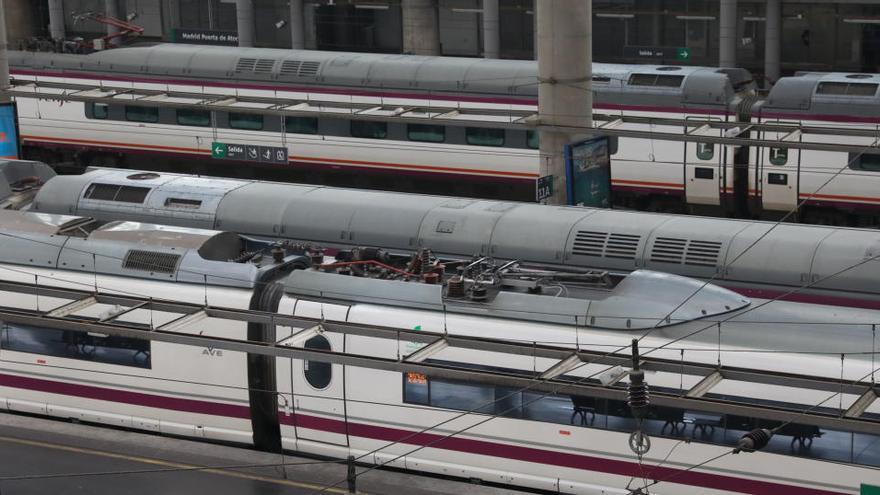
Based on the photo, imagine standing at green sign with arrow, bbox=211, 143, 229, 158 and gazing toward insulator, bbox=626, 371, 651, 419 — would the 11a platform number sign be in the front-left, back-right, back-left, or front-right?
front-left

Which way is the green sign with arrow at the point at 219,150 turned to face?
toward the camera

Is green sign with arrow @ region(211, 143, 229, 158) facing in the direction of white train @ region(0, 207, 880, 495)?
yes

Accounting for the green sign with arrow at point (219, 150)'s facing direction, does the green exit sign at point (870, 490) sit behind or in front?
in front

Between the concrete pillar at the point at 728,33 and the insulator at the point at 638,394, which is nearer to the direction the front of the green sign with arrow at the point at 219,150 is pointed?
the insulator

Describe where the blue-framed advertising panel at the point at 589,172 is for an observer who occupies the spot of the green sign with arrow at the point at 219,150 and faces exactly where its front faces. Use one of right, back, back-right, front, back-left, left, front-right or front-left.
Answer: front-left

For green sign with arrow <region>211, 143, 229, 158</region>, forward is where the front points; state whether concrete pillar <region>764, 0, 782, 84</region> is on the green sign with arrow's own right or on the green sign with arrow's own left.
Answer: on the green sign with arrow's own left

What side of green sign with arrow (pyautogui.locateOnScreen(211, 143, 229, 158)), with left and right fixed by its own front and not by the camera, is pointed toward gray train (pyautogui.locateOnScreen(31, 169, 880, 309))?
front

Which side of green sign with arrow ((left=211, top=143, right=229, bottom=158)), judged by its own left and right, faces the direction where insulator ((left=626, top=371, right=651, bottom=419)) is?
front

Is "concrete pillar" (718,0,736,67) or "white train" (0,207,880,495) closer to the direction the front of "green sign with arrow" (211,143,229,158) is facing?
the white train

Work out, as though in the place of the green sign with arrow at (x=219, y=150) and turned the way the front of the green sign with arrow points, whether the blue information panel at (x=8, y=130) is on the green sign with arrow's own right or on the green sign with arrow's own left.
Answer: on the green sign with arrow's own right

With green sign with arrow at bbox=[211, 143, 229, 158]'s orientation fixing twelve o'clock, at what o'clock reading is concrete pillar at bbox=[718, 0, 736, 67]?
The concrete pillar is roughly at 8 o'clock from the green sign with arrow.

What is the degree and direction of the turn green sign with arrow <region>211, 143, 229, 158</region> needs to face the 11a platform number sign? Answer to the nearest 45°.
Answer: approximately 45° to its left

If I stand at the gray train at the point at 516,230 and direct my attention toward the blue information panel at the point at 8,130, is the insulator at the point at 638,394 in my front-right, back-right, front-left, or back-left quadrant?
back-left

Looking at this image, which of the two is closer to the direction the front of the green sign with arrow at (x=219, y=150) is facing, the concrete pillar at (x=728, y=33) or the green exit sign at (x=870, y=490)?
the green exit sign
